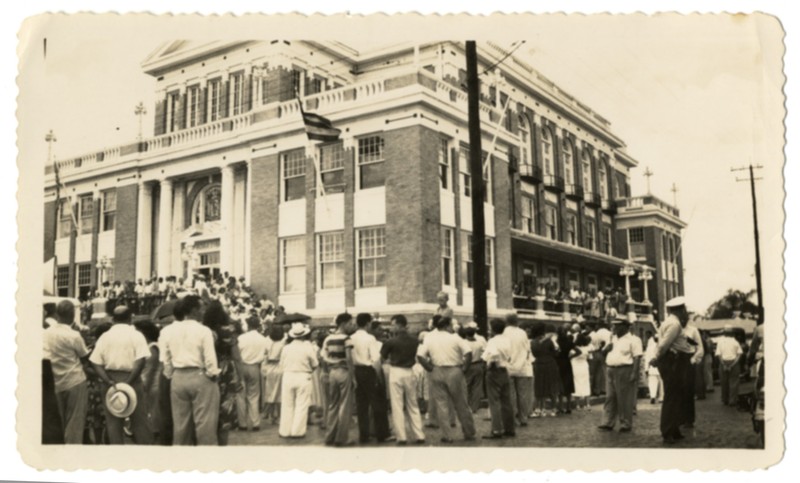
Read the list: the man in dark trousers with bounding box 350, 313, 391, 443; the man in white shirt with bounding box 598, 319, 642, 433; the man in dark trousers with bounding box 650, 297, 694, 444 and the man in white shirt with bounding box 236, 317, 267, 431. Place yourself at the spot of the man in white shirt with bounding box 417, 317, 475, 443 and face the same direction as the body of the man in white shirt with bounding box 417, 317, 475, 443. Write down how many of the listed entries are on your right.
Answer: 2

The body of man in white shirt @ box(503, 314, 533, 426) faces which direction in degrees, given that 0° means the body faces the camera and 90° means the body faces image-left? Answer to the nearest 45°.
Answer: approximately 135°

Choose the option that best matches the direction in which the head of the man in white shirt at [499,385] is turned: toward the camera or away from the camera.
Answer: away from the camera

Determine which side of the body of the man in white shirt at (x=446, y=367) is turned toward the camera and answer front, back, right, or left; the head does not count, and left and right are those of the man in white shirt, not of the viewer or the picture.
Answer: back

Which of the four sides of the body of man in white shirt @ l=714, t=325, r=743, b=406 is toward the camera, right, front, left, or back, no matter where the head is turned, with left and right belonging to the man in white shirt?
back

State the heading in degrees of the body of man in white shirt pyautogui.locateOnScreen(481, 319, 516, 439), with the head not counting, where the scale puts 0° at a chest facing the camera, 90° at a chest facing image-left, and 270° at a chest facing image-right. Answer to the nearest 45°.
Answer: approximately 135°
